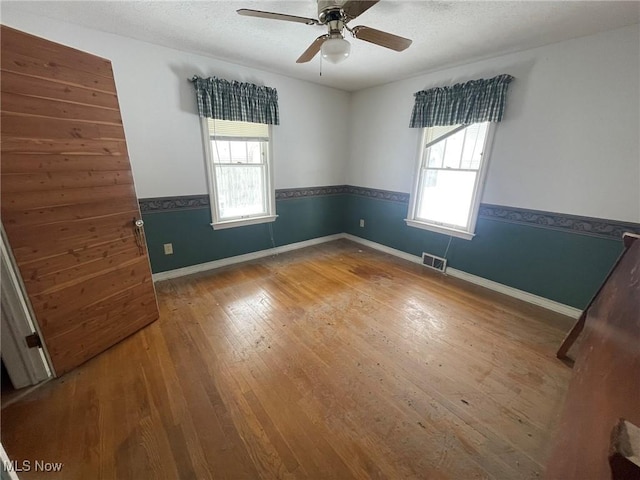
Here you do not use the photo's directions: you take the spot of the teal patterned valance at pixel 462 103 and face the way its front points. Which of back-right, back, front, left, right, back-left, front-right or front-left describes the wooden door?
front

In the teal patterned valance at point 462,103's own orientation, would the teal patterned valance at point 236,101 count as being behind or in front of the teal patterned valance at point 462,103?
in front

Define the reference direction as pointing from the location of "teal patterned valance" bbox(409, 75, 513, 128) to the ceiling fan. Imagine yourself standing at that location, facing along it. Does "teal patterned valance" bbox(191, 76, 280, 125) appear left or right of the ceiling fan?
right

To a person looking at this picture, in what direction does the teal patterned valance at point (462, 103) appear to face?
facing the viewer and to the left of the viewer

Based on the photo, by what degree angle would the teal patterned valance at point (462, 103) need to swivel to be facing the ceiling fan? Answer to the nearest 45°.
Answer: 0° — it already faces it

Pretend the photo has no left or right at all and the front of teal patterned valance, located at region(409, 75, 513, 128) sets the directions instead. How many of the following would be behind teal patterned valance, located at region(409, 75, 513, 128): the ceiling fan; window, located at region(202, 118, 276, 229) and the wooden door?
0

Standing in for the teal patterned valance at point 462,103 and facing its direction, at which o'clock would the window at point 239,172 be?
The window is roughly at 1 o'clock from the teal patterned valance.

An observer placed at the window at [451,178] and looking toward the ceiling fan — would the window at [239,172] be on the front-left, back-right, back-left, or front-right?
front-right
